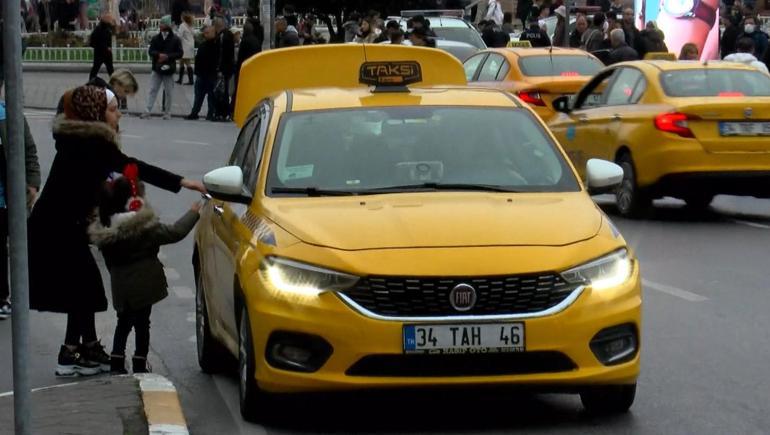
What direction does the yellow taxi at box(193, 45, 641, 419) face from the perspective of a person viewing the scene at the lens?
facing the viewer

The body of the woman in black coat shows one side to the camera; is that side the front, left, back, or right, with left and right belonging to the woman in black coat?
right

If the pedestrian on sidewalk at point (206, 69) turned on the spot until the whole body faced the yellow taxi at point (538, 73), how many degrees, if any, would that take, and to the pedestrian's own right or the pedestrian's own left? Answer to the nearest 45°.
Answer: approximately 90° to the pedestrian's own left

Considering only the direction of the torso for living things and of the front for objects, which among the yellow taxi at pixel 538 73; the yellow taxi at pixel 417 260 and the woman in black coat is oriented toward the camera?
the yellow taxi at pixel 417 260

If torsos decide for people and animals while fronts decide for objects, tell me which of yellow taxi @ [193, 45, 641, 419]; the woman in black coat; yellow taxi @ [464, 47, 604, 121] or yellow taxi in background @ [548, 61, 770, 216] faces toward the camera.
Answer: yellow taxi @ [193, 45, 641, 419]

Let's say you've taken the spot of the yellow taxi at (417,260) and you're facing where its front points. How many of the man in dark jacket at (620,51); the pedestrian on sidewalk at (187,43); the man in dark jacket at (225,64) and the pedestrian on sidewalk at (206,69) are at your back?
4

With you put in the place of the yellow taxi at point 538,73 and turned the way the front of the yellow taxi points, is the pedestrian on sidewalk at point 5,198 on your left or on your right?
on your left
